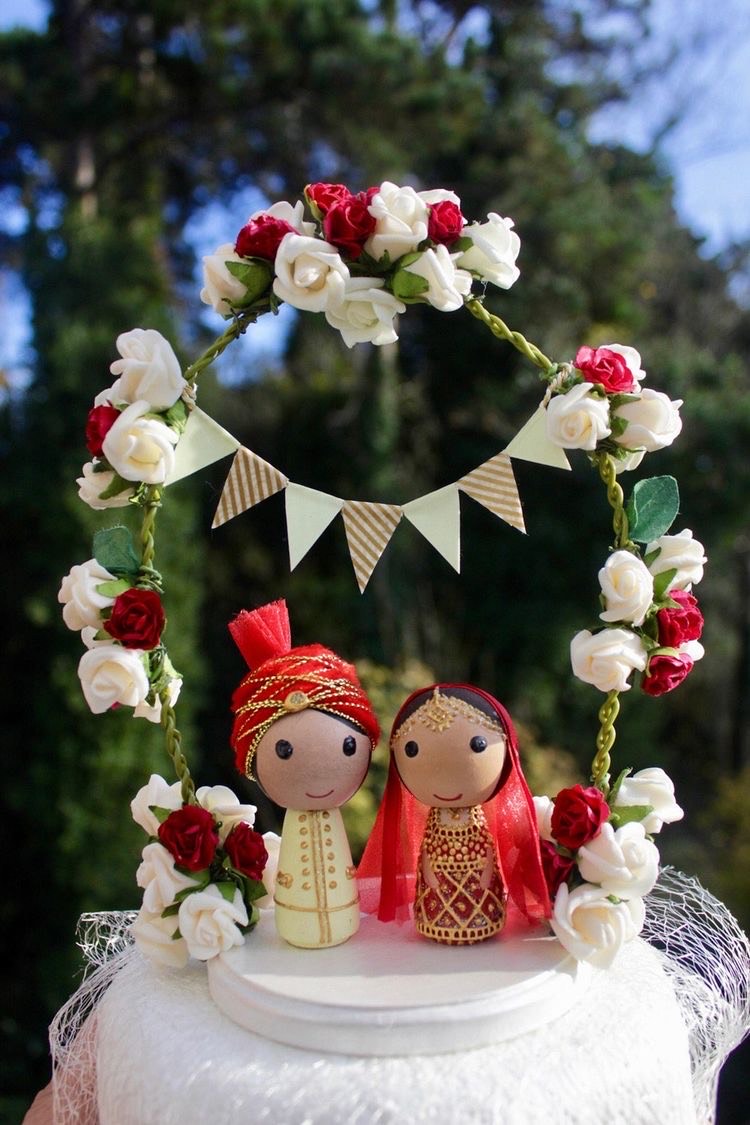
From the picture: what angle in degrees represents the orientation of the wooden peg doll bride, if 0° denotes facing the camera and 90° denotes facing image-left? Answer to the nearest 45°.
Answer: approximately 0°
